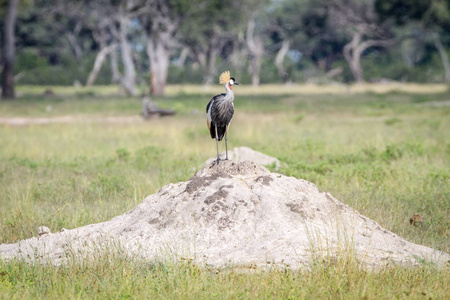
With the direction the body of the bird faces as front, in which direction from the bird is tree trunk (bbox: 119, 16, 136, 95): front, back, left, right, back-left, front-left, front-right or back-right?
back-left

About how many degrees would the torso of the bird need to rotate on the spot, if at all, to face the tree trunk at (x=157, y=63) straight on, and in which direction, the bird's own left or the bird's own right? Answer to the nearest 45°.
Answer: approximately 135° to the bird's own left

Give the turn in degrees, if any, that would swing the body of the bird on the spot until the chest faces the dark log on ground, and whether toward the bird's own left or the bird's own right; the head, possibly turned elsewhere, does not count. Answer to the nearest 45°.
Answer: approximately 135° to the bird's own left

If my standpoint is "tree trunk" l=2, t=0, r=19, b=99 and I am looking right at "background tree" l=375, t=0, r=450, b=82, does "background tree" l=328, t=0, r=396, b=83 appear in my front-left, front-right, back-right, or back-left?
front-left
